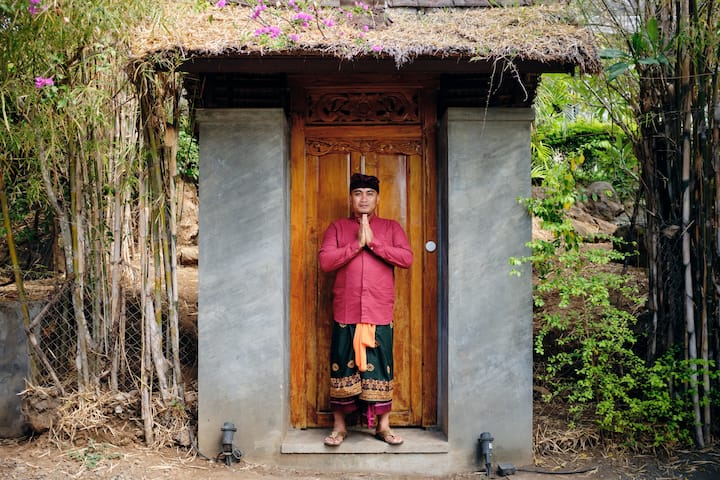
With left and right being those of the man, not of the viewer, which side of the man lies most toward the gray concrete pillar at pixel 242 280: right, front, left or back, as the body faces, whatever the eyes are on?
right

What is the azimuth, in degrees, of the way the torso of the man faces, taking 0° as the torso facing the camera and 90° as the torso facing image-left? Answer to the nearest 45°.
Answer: approximately 0°

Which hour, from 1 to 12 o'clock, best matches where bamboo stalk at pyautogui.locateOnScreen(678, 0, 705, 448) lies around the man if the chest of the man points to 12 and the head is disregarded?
The bamboo stalk is roughly at 9 o'clock from the man.

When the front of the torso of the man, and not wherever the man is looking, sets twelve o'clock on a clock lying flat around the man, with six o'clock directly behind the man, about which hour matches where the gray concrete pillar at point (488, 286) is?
The gray concrete pillar is roughly at 9 o'clock from the man.

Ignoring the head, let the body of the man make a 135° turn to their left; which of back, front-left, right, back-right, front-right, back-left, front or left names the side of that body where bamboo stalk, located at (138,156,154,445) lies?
back-left

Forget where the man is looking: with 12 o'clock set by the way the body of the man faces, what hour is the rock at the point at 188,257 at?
The rock is roughly at 5 o'clock from the man.

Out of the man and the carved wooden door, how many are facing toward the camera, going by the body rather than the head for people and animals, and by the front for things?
2

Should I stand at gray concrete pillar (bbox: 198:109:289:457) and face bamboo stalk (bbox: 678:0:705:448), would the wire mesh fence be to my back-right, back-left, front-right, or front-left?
back-left

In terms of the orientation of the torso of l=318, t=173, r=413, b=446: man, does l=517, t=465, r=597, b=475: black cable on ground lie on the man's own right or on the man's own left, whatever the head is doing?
on the man's own left

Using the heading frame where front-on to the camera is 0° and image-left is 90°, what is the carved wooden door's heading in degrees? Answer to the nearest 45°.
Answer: approximately 0°
